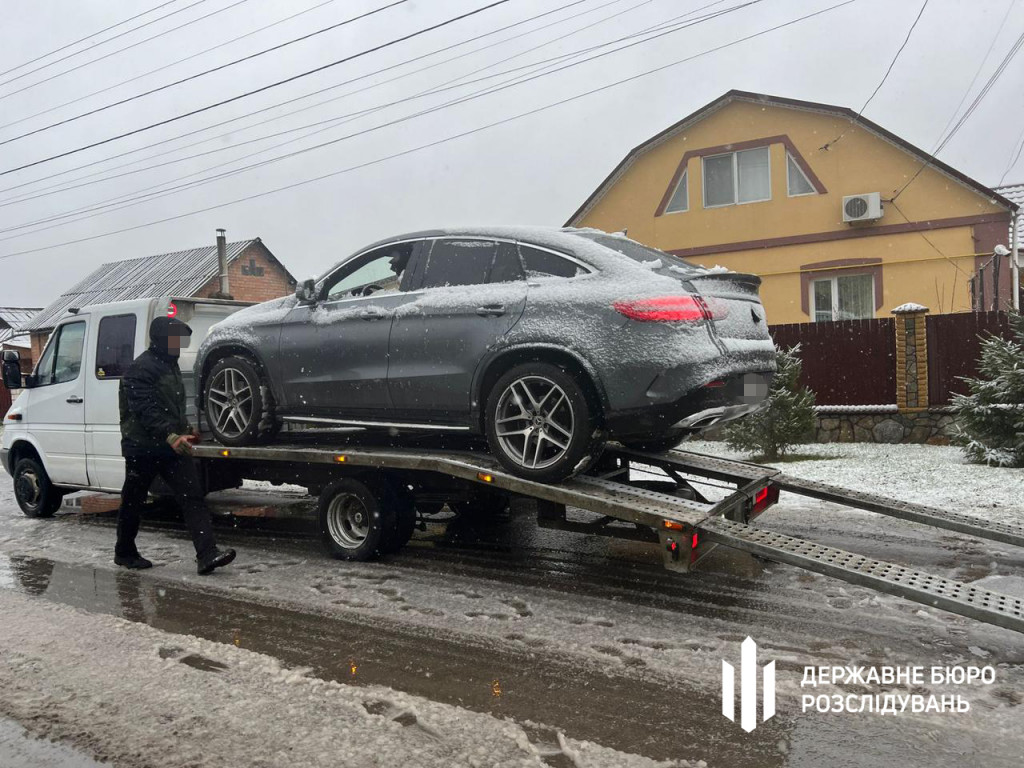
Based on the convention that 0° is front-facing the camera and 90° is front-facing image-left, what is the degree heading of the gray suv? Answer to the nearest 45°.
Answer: approximately 135°

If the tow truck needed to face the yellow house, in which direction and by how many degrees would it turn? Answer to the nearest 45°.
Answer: approximately 90° to its right

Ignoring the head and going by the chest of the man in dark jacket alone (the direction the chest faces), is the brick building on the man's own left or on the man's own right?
on the man's own left

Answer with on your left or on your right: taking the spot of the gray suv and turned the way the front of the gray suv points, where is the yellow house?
on your right

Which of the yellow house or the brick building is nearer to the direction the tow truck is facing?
the brick building

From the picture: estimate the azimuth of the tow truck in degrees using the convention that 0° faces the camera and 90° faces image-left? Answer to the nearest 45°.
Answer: approximately 135°

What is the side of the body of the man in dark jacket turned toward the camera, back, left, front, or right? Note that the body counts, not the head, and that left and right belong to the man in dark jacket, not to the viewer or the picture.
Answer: right
